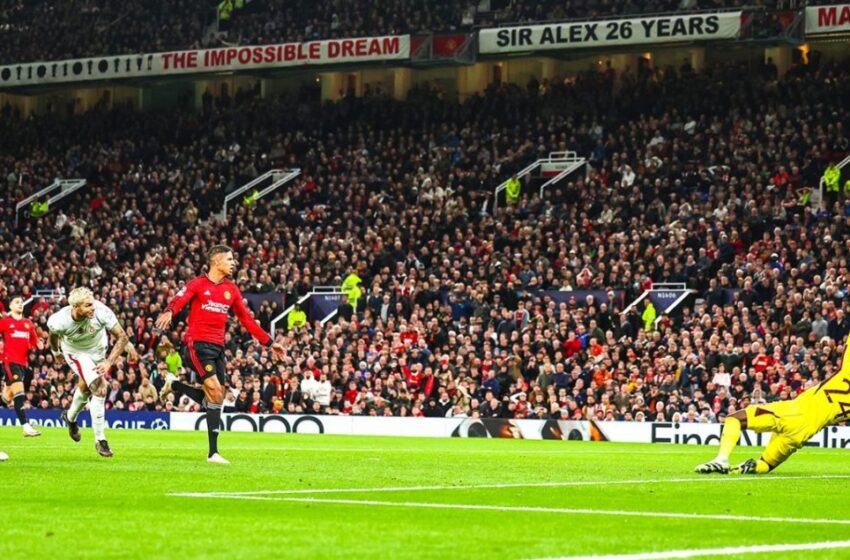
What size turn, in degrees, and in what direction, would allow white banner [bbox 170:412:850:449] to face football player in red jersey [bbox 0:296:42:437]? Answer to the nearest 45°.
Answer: approximately 45° to its right

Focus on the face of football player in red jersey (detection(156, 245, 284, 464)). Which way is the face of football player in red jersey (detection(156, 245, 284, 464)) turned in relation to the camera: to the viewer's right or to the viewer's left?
to the viewer's right

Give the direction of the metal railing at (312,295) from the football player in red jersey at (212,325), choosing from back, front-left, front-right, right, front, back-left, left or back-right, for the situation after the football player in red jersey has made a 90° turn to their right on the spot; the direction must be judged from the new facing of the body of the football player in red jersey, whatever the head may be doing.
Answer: back-right

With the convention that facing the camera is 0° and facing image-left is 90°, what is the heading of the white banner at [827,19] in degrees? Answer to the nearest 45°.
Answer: approximately 0°
